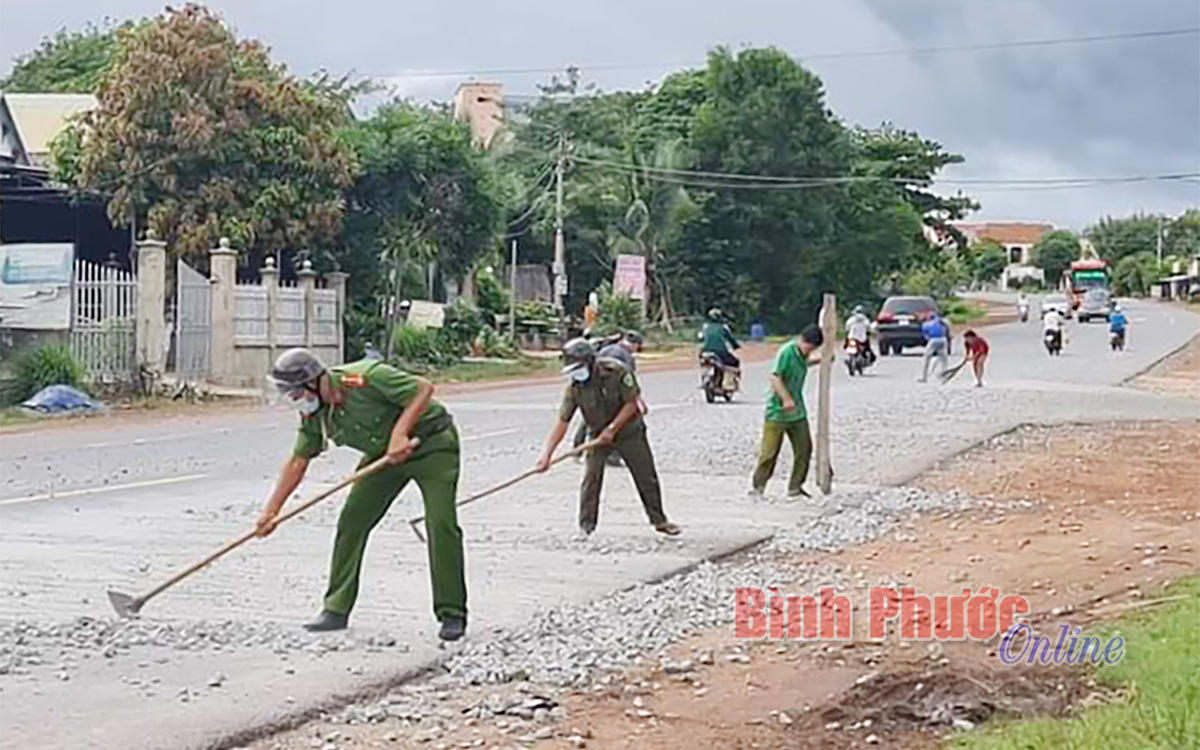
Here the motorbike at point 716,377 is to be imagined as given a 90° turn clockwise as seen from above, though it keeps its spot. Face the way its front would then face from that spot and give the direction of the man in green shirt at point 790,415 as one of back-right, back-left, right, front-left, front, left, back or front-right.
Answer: right

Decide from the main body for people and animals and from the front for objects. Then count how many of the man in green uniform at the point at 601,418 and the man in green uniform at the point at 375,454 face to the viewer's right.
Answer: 0

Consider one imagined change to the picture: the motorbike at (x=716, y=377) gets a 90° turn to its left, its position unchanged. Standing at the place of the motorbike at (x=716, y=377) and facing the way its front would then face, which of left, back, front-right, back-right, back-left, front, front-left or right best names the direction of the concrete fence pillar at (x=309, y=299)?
back

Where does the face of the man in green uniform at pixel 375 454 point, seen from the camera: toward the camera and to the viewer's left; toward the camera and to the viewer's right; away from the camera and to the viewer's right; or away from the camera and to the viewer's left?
toward the camera and to the viewer's left

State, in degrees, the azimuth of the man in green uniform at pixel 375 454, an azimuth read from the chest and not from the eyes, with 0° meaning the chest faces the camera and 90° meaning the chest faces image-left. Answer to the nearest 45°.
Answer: approximately 45°

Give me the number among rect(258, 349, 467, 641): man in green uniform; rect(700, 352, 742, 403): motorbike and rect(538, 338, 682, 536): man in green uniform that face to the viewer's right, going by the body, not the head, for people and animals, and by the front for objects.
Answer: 0

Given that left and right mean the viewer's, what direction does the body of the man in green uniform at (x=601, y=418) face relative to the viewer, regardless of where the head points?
facing the viewer and to the left of the viewer

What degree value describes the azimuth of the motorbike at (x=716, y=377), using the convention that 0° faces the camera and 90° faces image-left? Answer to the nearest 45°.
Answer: approximately 45°

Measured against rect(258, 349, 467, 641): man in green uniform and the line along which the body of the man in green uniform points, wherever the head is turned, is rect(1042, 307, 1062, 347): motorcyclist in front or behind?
behind
